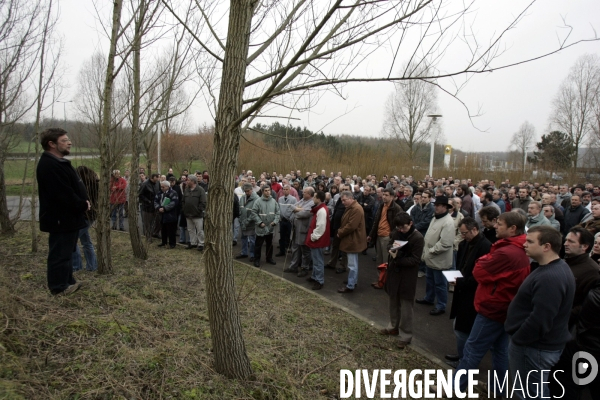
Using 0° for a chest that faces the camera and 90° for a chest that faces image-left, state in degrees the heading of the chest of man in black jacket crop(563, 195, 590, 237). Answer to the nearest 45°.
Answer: approximately 45°

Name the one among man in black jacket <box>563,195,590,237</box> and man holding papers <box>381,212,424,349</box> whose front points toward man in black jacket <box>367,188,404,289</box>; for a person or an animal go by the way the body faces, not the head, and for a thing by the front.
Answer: man in black jacket <box>563,195,590,237</box>

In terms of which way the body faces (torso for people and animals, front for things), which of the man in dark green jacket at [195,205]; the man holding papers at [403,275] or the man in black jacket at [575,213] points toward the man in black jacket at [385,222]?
the man in black jacket at [575,213]

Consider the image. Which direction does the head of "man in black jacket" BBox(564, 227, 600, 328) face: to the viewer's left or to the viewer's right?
to the viewer's left

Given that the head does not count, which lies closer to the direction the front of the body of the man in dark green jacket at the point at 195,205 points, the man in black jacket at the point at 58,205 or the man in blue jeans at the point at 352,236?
the man in black jacket

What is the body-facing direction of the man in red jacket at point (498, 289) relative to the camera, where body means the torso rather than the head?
to the viewer's left

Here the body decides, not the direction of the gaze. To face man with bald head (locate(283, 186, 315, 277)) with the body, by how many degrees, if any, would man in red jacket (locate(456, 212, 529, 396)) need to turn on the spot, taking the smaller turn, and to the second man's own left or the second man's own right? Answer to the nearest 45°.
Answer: approximately 45° to the second man's own right

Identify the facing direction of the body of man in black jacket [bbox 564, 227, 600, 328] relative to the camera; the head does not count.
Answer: to the viewer's left

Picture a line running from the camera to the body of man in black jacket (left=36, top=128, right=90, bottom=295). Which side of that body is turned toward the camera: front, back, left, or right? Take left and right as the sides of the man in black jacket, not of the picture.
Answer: right

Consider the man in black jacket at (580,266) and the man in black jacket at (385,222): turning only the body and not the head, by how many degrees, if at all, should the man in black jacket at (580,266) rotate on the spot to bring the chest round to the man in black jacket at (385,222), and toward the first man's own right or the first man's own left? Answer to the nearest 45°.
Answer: approximately 45° to the first man's own right

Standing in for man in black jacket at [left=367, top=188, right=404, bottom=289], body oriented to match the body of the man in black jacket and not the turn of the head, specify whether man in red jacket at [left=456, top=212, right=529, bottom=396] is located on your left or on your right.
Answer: on your left

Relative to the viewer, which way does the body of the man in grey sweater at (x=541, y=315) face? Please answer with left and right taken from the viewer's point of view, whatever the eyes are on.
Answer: facing to the left of the viewer

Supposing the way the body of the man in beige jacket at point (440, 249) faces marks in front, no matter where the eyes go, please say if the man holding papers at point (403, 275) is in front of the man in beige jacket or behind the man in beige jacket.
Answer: in front
